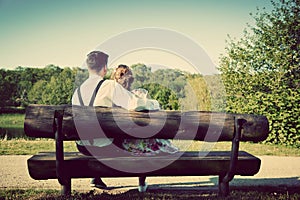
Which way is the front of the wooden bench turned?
away from the camera

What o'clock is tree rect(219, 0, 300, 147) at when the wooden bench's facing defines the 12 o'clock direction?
The tree is roughly at 1 o'clock from the wooden bench.
